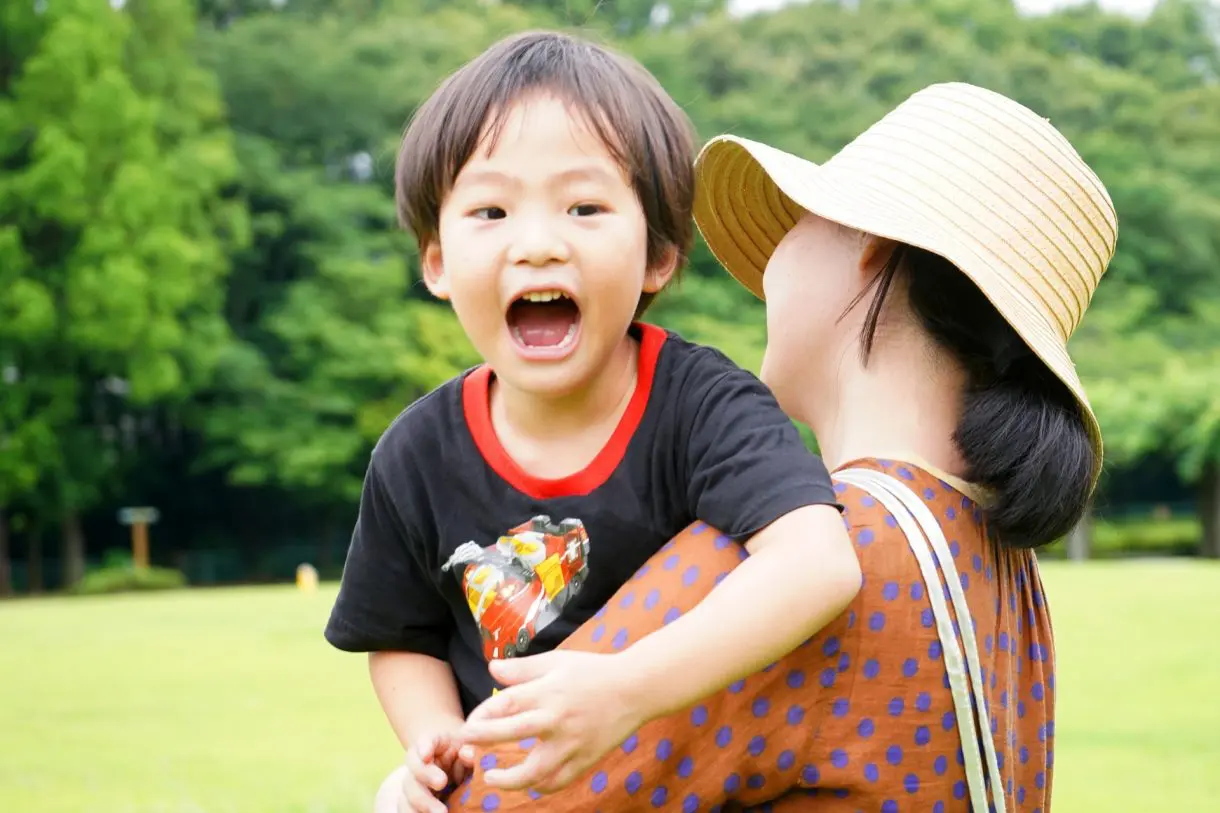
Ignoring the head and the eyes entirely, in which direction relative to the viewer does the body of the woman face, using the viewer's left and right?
facing away from the viewer and to the left of the viewer

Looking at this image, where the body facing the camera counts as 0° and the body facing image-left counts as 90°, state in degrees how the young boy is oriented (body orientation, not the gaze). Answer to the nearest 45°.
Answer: approximately 0°

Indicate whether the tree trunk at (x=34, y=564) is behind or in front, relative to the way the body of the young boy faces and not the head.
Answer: behind

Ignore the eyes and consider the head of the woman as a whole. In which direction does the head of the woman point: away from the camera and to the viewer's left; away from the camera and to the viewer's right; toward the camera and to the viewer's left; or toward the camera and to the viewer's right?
away from the camera and to the viewer's left

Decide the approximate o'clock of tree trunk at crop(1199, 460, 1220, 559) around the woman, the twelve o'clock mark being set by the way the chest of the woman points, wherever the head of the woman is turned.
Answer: The tree trunk is roughly at 2 o'clock from the woman.

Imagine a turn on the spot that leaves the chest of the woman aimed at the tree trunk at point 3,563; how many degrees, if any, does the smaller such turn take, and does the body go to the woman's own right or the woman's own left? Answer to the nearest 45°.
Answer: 0° — they already face it

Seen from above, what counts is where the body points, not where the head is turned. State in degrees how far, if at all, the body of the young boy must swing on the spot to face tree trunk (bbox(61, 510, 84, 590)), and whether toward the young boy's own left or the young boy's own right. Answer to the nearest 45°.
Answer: approximately 180°

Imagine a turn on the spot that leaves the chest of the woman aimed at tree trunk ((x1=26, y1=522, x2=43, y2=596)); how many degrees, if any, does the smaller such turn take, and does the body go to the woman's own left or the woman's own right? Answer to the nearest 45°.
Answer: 0° — they already face it

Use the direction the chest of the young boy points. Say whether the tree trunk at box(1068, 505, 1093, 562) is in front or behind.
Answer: behind
